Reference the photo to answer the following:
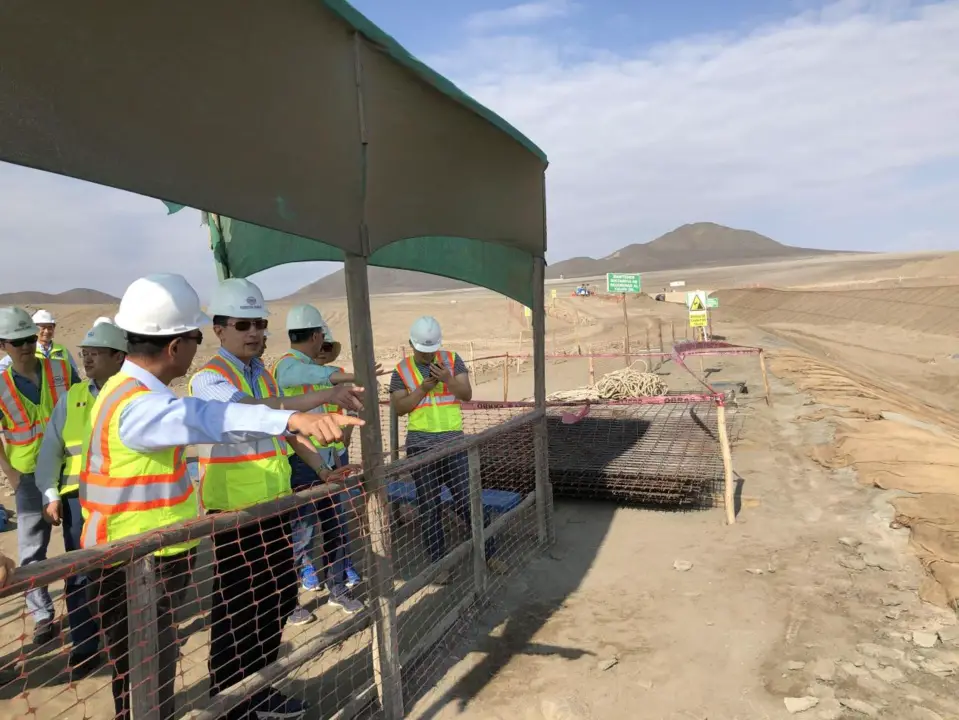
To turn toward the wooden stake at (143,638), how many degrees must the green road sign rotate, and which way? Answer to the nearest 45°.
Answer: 0° — it already faces it

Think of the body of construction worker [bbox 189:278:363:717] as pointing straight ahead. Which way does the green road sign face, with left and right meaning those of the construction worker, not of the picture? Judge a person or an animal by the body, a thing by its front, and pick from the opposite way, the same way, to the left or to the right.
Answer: to the right

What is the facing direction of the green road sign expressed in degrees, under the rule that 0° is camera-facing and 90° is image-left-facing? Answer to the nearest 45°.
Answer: approximately 0°

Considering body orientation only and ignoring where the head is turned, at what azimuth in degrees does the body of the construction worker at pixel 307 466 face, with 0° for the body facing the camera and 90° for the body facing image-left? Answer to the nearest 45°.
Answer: approximately 270°

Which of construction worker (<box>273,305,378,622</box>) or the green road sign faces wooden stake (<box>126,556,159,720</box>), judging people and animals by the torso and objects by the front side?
the green road sign

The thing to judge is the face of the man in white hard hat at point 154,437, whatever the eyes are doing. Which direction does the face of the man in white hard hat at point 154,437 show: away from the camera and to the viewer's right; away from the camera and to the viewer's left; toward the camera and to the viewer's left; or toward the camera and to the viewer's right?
away from the camera and to the viewer's right

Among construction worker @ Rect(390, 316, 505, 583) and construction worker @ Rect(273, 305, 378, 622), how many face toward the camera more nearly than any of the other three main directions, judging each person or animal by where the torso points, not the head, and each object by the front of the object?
1

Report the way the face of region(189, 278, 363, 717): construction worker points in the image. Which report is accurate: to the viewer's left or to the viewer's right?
to the viewer's right
